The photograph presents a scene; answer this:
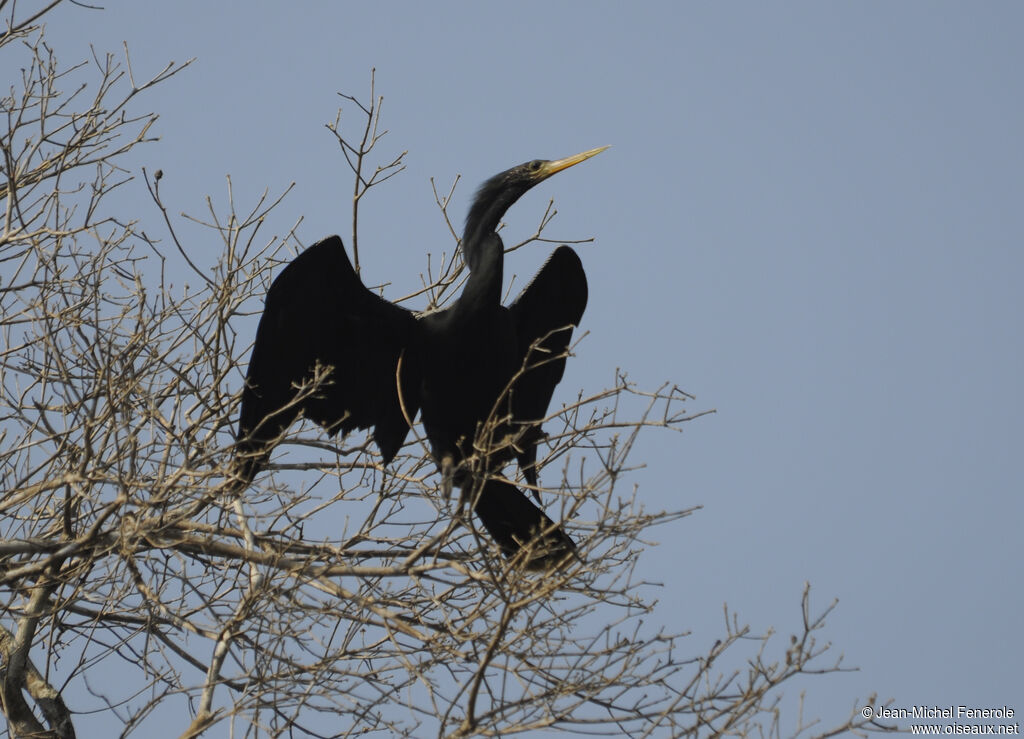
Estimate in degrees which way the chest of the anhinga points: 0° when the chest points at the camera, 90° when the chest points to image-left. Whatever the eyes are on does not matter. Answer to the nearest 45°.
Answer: approximately 0°
